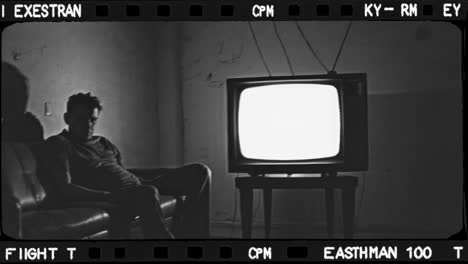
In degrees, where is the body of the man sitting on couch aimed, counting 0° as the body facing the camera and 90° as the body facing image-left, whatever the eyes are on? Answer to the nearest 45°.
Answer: approximately 315°

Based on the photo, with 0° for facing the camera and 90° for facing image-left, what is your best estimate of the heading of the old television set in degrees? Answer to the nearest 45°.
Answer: approximately 0°
